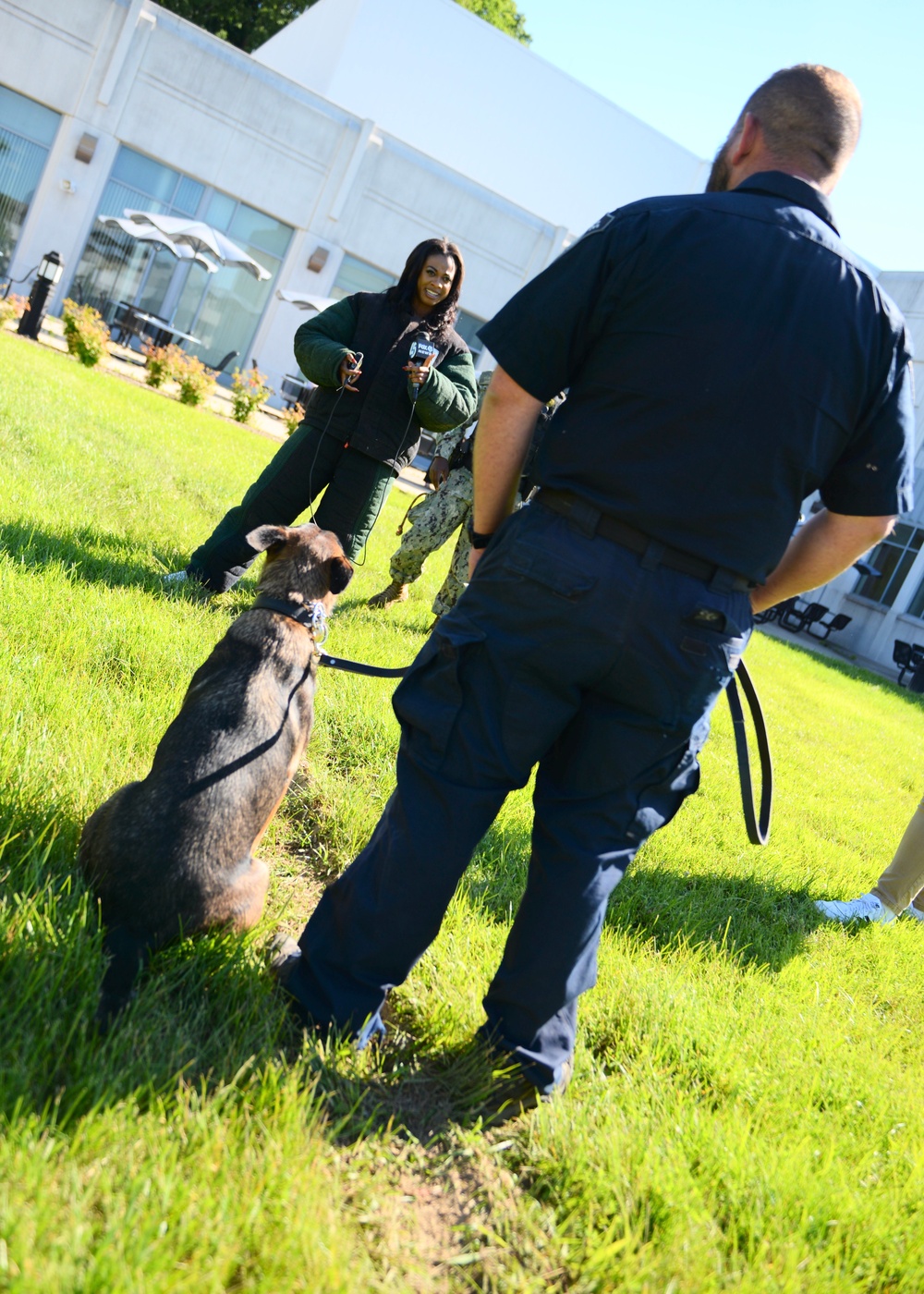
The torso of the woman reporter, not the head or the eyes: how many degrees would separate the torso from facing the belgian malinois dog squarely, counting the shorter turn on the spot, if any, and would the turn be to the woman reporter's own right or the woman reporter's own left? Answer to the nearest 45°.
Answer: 0° — they already face it

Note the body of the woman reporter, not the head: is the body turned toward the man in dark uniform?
yes

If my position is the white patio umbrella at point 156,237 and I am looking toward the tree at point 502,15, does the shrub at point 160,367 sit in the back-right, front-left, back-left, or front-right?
back-right

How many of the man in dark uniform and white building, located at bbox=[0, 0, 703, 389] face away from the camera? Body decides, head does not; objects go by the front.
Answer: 1

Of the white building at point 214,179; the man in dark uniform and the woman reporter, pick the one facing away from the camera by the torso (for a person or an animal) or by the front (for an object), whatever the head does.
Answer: the man in dark uniform

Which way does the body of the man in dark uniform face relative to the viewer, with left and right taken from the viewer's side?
facing away from the viewer

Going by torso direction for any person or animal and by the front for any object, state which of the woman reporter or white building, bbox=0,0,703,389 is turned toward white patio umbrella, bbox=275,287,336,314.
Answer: the white building

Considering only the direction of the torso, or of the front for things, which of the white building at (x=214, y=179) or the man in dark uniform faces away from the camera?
the man in dark uniform

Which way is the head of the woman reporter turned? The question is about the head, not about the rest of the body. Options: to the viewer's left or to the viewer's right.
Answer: to the viewer's right

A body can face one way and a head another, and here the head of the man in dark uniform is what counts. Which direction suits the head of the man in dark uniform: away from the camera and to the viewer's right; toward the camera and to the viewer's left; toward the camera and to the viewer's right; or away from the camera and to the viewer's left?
away from the camera and to the viewer's left

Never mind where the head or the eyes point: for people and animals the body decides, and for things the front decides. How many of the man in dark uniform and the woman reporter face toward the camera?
1
